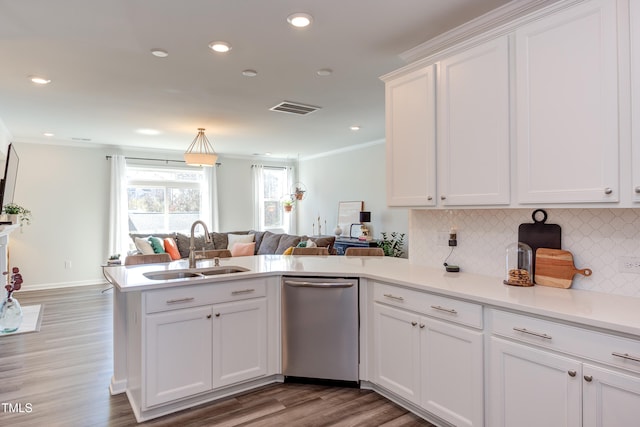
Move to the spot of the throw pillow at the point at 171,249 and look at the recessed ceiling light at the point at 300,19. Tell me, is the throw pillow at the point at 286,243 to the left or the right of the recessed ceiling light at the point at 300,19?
left

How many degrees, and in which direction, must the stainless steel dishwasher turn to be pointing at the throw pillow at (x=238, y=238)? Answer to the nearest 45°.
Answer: approximately 180°

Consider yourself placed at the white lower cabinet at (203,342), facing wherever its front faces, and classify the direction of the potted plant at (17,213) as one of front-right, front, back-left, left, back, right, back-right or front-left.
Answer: back

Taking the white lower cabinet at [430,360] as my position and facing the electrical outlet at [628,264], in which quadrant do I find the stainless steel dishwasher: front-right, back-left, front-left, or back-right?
back-left

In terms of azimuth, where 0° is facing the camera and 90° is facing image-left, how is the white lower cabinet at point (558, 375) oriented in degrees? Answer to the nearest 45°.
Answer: approximately 45°

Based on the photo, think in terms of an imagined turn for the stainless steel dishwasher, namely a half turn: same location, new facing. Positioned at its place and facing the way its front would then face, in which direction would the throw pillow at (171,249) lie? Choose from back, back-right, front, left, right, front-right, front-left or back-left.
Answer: front-left

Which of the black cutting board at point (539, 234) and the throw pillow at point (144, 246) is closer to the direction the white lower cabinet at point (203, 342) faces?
the black cutting board

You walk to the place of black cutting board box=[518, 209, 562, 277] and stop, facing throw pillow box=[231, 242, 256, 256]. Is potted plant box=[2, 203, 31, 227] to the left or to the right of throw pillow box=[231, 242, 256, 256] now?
left

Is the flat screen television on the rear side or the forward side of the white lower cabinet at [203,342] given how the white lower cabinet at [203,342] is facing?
on the rear side

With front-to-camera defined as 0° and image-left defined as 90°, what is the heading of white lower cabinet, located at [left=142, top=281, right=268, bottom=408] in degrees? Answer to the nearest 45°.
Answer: approximately 315°

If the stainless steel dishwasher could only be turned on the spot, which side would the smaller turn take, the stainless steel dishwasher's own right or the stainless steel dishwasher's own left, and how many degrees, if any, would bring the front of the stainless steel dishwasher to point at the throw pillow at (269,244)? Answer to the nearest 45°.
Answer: approximately 180°

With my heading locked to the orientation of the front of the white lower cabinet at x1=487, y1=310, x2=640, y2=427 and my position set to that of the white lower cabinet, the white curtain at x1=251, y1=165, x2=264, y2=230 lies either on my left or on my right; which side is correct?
on my right

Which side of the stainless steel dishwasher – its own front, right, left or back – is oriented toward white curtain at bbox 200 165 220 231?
back

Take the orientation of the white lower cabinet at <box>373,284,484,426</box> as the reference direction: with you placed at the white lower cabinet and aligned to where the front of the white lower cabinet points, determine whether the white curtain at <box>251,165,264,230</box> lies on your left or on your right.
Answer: on your right
